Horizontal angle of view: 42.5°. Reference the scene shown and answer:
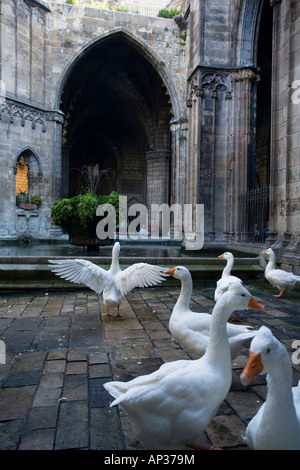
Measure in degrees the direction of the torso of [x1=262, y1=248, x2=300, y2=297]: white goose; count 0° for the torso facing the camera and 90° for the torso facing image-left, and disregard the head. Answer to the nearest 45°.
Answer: approximately 90°

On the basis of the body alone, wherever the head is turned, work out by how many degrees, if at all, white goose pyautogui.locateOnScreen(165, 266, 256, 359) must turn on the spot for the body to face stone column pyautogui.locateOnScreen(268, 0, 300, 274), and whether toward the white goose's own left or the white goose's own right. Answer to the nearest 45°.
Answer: approximately 90° to the white goose's own right

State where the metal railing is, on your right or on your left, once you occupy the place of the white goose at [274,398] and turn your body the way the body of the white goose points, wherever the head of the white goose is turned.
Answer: on your right

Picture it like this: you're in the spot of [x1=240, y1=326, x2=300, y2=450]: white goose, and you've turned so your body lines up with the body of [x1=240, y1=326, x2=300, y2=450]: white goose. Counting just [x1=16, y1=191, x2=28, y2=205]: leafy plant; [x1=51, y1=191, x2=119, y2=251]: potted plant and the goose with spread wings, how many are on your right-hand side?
3

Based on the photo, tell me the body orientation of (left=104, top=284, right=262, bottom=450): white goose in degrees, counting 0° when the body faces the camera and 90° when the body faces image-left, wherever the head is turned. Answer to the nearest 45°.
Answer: approximately 270°

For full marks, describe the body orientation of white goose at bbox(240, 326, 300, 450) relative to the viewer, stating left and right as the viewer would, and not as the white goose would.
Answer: facing the viewer and to the left of the viewer

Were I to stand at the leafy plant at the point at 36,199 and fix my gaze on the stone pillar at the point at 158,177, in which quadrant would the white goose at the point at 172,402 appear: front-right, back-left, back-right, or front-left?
back-right

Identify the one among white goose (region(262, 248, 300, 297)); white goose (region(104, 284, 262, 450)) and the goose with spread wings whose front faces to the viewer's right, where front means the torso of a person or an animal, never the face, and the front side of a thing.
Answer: white goose (region(104, 284, 262, 450))

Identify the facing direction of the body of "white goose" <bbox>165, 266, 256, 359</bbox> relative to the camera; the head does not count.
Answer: to the viewer's left
